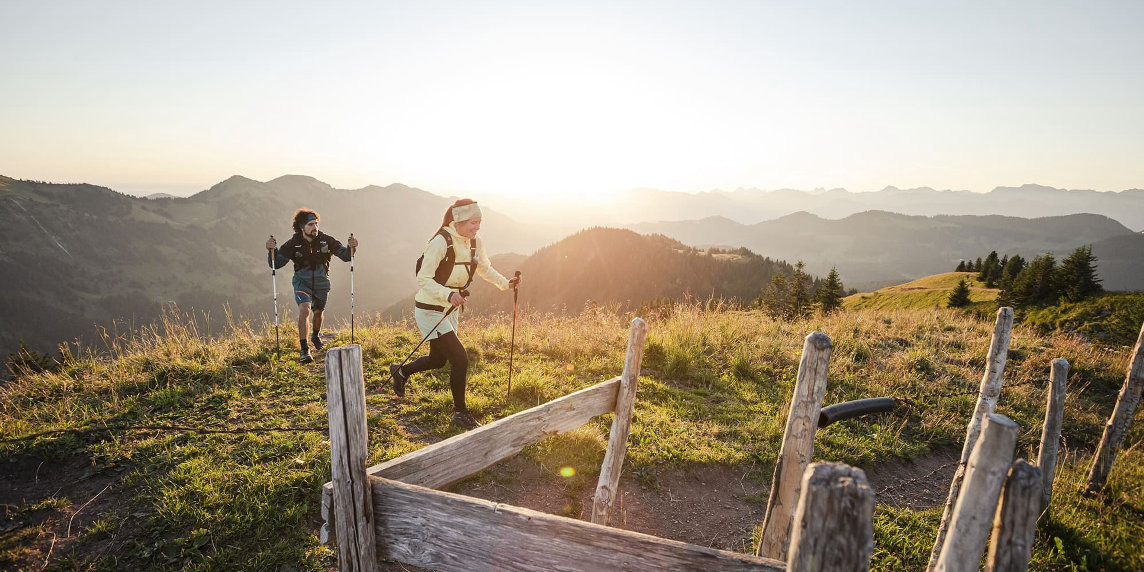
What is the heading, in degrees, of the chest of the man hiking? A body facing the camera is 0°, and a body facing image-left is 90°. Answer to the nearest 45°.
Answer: approximately 0°

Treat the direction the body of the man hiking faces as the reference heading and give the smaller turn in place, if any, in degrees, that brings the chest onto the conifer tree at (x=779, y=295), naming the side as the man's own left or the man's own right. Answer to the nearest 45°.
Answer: approximately 135° to the man's own left

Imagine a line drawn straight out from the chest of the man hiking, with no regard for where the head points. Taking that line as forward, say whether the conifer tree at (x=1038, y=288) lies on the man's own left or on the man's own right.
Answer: on the man's own left

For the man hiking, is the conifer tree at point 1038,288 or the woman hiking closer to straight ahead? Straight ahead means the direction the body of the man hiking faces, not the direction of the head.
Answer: the woman hiking
